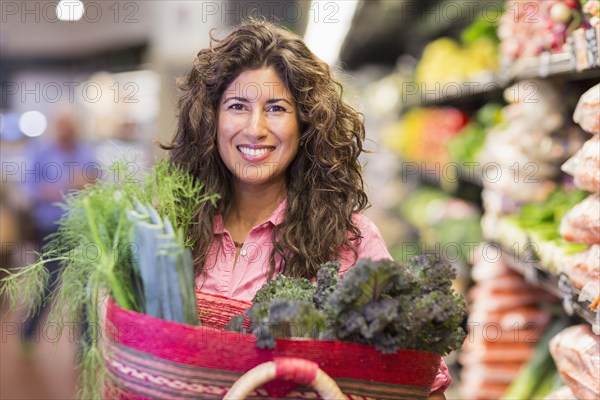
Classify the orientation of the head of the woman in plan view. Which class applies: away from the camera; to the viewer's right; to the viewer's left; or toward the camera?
toward the camera
